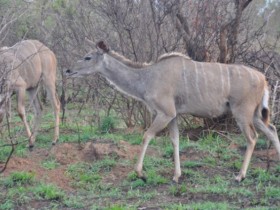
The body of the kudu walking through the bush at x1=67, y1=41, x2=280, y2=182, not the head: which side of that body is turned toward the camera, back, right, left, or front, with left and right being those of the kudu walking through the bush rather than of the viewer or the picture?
left

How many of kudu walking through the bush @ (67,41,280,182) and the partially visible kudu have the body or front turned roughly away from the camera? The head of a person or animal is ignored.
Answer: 0

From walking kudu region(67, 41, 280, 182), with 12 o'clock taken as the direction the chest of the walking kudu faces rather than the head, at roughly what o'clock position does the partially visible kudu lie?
The partially visible kudu is roughly at 1 o'clock from the walking kudu.
